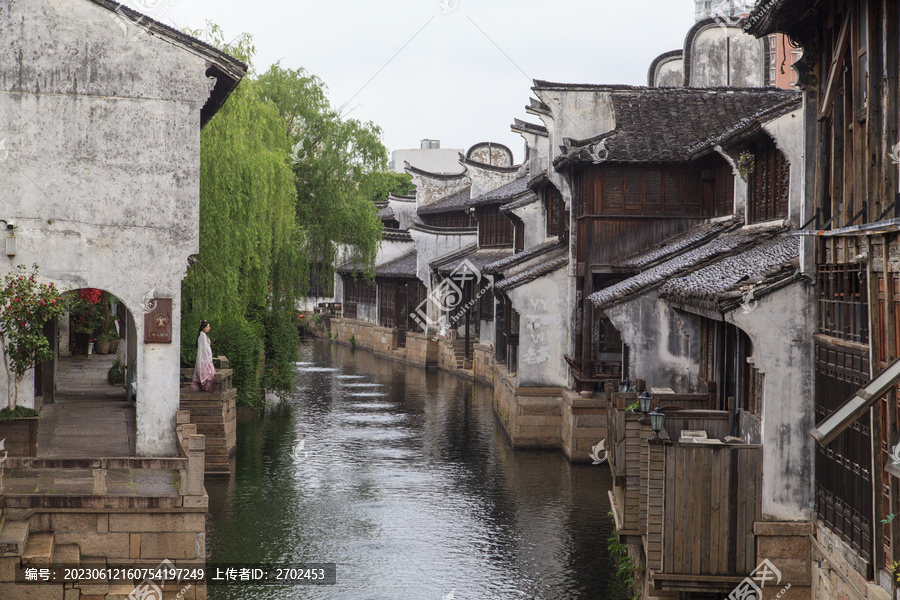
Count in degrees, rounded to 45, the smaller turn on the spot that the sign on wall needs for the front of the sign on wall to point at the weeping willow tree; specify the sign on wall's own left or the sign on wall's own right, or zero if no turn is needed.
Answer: approximately 180°

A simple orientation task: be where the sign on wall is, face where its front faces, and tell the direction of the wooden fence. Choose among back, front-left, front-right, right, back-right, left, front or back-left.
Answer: front-left

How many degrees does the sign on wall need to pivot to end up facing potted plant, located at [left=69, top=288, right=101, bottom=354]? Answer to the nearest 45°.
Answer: approximately 180°

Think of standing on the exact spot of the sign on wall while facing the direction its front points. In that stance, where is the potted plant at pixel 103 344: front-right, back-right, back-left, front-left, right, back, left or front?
back

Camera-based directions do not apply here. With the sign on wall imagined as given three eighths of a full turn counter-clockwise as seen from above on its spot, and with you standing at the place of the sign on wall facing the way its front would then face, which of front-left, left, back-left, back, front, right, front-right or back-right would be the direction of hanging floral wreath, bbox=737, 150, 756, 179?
front-right

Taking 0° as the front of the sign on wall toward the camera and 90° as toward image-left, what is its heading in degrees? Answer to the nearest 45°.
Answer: approximately 0°
